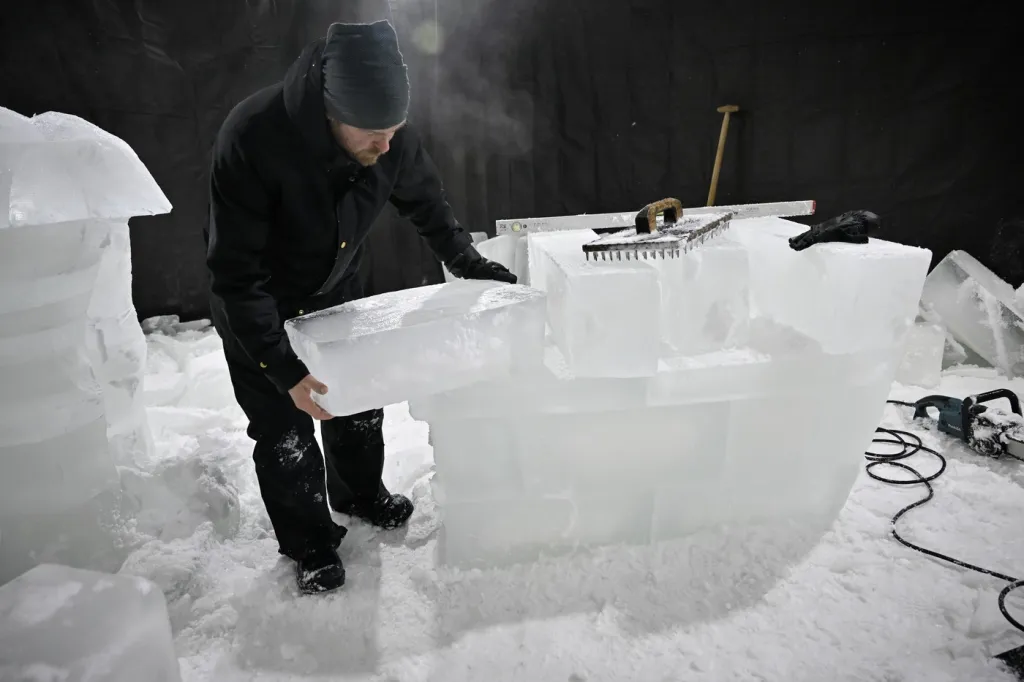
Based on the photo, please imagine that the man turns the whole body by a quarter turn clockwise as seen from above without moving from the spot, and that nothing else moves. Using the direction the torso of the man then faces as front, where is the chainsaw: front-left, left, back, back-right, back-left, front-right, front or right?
back-left

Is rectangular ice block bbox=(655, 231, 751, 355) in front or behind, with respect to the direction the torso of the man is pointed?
in front

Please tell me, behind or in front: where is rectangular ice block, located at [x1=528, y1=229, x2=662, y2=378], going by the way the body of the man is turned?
in front

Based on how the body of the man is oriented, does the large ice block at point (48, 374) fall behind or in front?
behind

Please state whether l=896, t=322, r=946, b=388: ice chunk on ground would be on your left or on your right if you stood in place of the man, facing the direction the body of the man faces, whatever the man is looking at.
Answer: on your left

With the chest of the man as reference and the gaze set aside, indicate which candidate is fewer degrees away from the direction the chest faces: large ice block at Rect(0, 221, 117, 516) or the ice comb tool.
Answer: the ice comb tool

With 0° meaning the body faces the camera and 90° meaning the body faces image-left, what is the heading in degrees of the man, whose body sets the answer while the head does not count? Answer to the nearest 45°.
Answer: approximately 315°

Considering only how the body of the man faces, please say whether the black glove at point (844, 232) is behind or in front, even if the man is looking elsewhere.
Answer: in front
